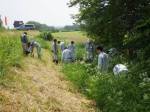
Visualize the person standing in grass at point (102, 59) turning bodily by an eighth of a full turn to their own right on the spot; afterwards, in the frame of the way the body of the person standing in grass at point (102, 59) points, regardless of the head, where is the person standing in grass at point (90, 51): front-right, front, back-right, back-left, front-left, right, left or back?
front-right

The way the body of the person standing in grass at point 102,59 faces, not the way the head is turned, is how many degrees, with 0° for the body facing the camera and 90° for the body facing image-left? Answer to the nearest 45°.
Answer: approximately 90°

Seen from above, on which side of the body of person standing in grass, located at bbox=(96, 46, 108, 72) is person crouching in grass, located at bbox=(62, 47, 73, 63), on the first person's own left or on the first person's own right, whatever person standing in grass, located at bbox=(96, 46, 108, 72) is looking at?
on the first person's own right
